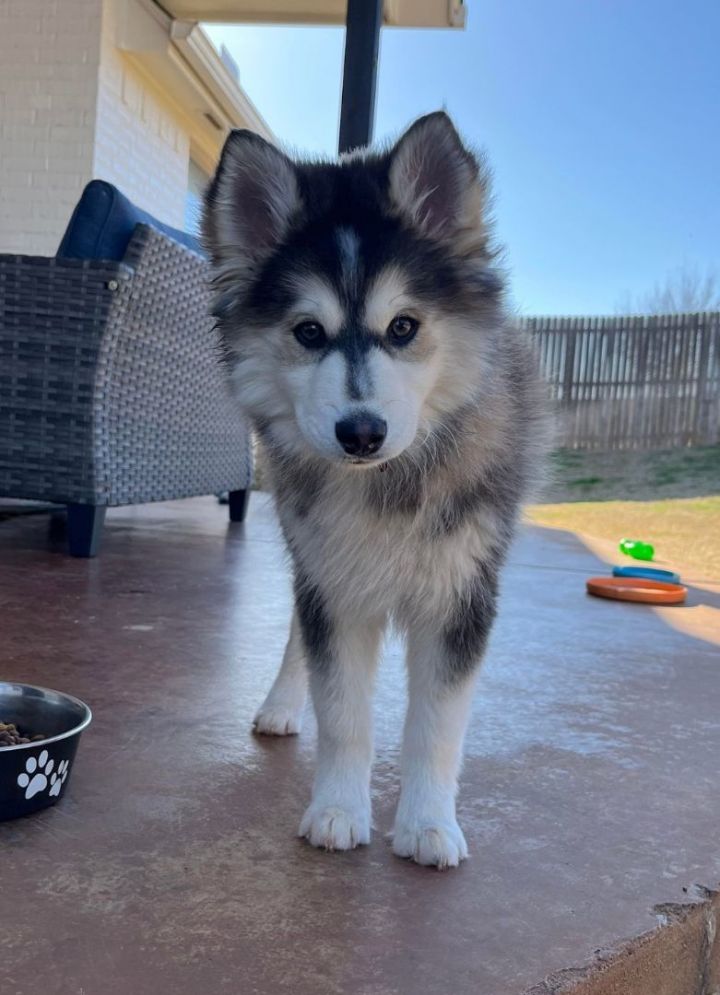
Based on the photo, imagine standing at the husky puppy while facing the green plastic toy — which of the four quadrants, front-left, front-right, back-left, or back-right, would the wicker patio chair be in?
front-left

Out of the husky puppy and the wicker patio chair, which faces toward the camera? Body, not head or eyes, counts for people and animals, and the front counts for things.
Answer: the husky puppy

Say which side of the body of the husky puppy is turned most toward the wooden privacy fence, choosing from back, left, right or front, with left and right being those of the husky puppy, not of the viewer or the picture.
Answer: back

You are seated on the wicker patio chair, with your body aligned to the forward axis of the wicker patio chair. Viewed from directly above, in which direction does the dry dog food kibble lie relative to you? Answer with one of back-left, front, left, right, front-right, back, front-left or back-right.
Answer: back-left

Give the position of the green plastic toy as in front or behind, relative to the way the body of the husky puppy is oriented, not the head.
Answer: behind

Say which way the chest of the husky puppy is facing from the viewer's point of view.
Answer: toward the camera

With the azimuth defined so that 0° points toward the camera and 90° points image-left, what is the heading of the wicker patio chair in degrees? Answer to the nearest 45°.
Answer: approximately 135°

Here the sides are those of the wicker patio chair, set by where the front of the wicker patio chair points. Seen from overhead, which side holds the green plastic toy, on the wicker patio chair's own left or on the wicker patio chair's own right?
on the wicker patio chair's own right
